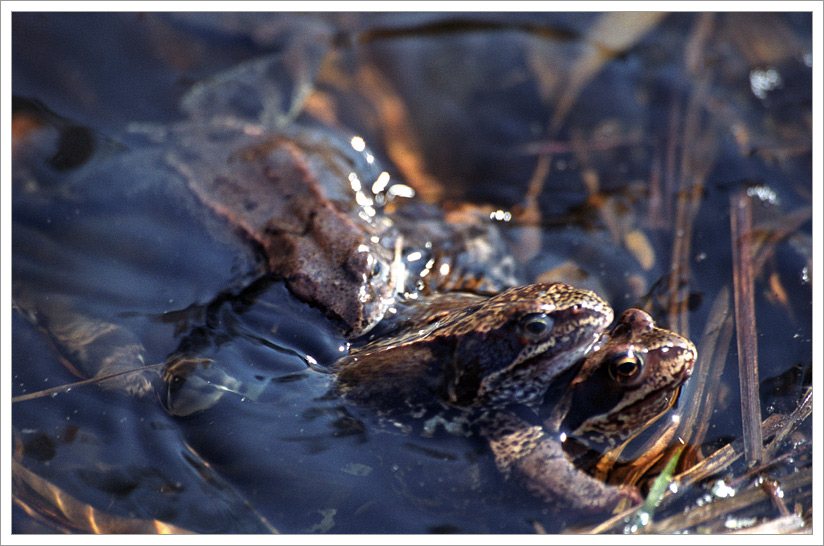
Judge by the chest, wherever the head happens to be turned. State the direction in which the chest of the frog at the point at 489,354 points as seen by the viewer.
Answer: to the viewer's right

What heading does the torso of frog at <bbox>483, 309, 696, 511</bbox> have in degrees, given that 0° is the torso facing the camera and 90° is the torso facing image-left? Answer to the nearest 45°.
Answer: approximately 270°

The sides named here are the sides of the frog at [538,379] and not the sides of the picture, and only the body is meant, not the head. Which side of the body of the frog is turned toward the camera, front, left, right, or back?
right

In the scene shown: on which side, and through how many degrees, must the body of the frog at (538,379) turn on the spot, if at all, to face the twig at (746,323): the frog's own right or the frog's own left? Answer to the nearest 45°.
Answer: approximately 45° to the frog's own left
